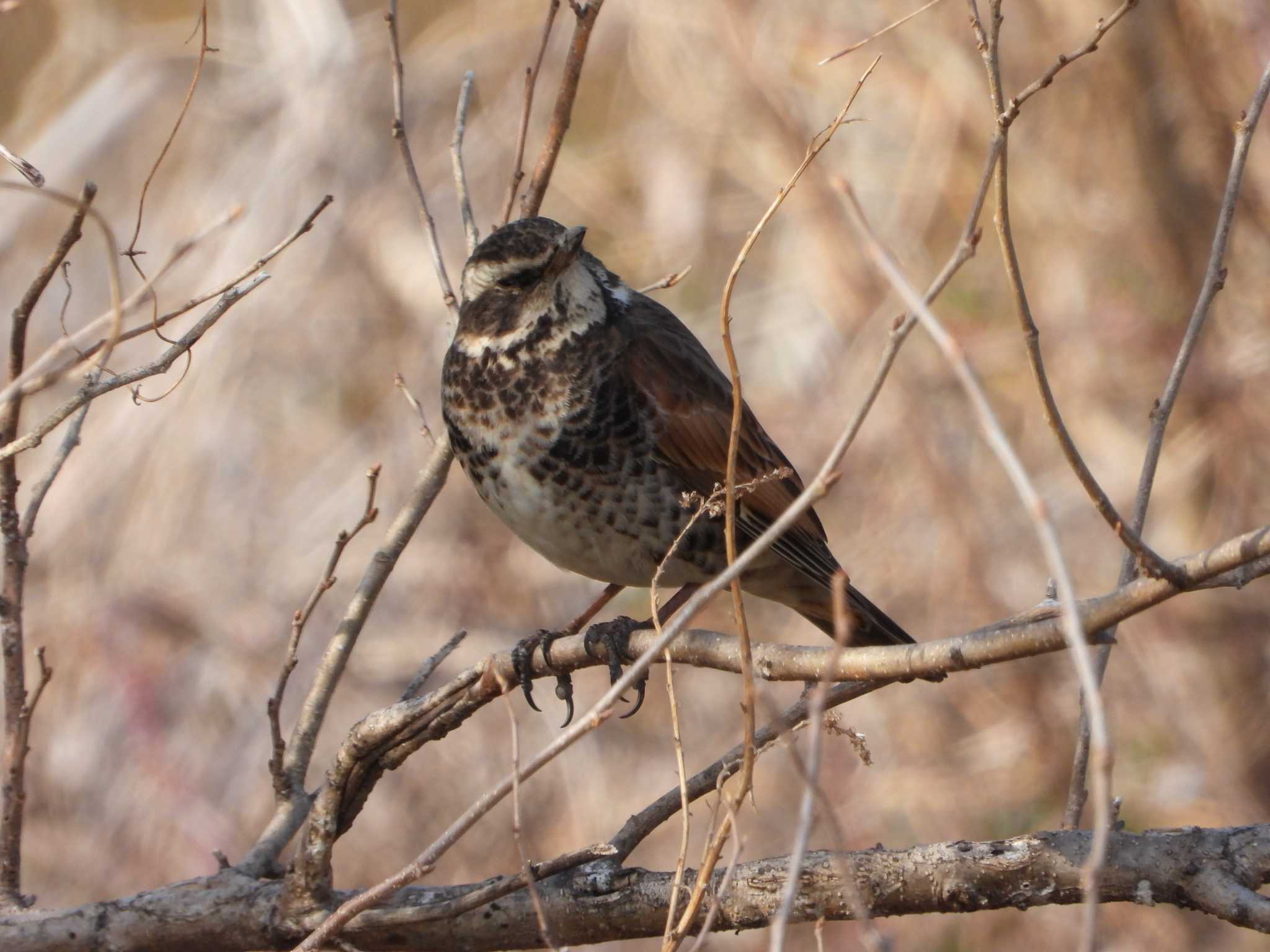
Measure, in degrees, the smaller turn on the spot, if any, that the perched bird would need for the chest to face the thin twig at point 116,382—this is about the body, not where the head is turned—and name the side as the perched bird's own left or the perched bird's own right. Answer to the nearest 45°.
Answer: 0° — it already faces it

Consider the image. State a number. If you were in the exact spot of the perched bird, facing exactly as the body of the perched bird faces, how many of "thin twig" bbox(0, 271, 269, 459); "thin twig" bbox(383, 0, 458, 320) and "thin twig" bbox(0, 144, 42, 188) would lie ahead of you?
3

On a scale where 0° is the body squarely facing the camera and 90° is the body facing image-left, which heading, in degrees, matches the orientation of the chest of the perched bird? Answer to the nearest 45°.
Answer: approximately 45°
